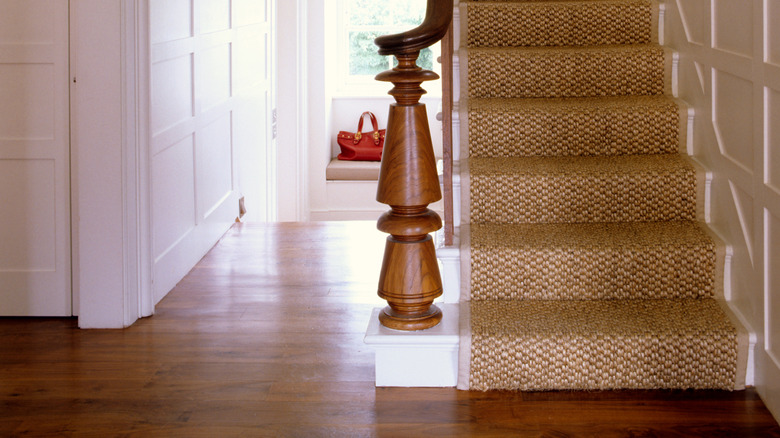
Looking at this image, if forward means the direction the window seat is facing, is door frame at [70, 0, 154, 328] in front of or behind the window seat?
in front

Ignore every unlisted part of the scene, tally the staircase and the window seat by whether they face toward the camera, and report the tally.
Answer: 2

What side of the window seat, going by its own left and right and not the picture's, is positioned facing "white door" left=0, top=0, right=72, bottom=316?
front

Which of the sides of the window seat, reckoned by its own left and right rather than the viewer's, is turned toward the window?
back

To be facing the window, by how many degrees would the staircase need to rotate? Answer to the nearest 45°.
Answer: approximately 180°

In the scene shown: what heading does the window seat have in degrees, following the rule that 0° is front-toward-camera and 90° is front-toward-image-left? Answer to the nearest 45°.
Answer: approximately 0°

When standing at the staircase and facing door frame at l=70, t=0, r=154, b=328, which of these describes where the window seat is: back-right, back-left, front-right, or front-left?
front-right

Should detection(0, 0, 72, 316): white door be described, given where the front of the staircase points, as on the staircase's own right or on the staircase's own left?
on the staircase's own right

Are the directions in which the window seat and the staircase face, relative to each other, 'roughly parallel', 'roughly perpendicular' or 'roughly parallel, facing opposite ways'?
roughly parallel

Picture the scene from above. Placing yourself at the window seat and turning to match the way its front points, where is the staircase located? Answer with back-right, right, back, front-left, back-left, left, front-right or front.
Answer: front

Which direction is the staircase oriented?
toward the camera
